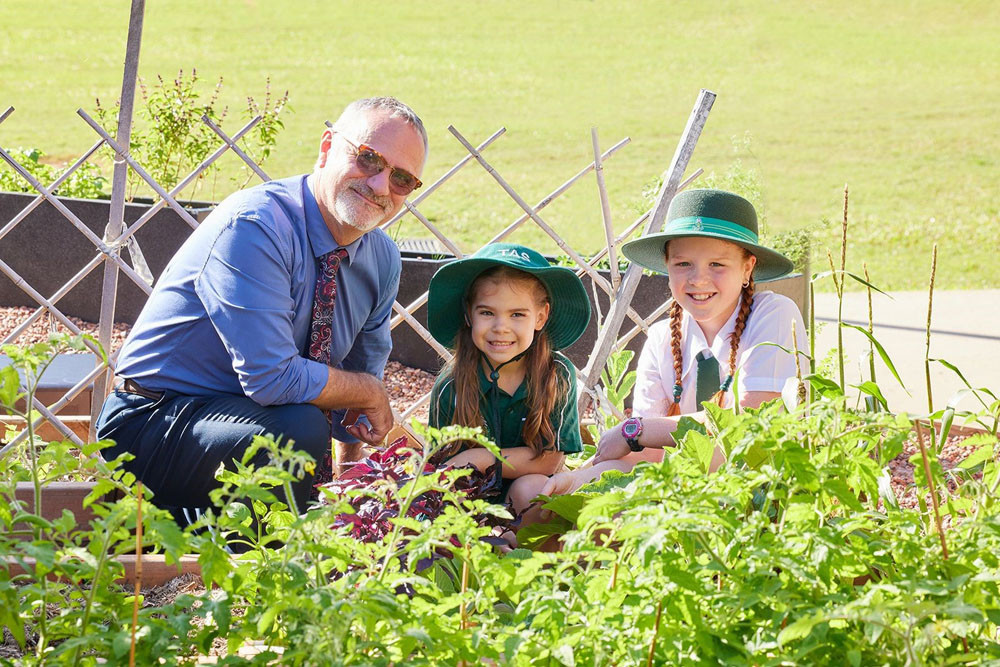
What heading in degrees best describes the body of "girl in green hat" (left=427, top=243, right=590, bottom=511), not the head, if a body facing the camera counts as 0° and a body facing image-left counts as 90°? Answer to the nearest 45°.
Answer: approximately 0°

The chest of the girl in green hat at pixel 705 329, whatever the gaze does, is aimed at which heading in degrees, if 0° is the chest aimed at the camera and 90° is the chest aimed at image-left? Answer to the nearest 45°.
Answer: approximately 45°

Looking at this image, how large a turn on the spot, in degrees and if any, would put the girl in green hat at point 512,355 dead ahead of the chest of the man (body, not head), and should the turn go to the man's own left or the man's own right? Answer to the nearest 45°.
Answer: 0° — they already face them

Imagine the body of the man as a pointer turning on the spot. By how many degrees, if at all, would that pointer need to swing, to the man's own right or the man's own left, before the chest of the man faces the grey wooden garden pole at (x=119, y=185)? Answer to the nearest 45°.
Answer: approximately 180°

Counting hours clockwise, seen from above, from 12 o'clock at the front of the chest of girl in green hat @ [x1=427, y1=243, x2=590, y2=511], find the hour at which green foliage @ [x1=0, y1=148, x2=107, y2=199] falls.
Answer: The green foliage is roughly at 5 o'clock from the girl in green hat.

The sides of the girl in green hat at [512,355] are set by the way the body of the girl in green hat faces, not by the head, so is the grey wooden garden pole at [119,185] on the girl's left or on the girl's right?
on the girl's right

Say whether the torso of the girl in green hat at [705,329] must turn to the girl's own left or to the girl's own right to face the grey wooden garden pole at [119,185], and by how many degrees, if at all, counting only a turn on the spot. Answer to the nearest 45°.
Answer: approximately 45° to the girl's own right

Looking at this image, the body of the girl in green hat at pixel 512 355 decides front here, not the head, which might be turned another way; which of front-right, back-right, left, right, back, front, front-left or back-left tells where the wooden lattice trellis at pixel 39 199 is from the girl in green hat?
back-right

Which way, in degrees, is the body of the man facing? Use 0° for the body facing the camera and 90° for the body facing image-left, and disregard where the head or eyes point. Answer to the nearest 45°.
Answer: approximately 315°
